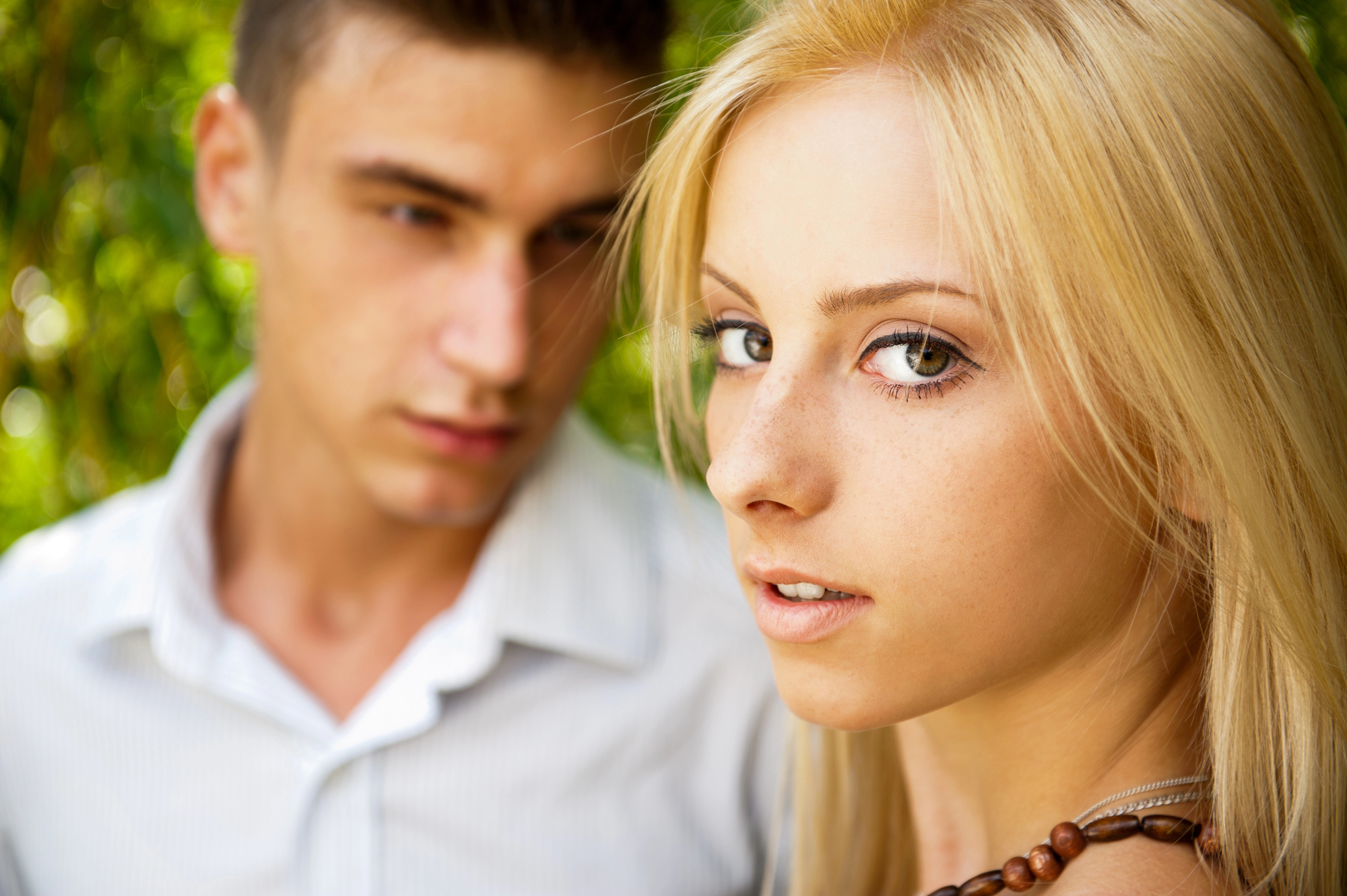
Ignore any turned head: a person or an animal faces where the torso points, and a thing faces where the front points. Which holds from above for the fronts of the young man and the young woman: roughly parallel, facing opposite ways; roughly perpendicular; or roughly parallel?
roughly perpendicular

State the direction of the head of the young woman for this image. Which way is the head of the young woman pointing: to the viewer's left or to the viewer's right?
to the viewer's left

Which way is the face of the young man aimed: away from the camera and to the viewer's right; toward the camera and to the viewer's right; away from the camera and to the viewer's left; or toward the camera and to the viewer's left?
toward the camera and to the viewer's right

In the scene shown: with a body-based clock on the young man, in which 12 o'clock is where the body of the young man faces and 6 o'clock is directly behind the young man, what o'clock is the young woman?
The young woman is roughly at 11 o'clock from the young man.

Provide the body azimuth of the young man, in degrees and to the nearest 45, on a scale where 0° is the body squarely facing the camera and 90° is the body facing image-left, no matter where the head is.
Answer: approximately 0°
